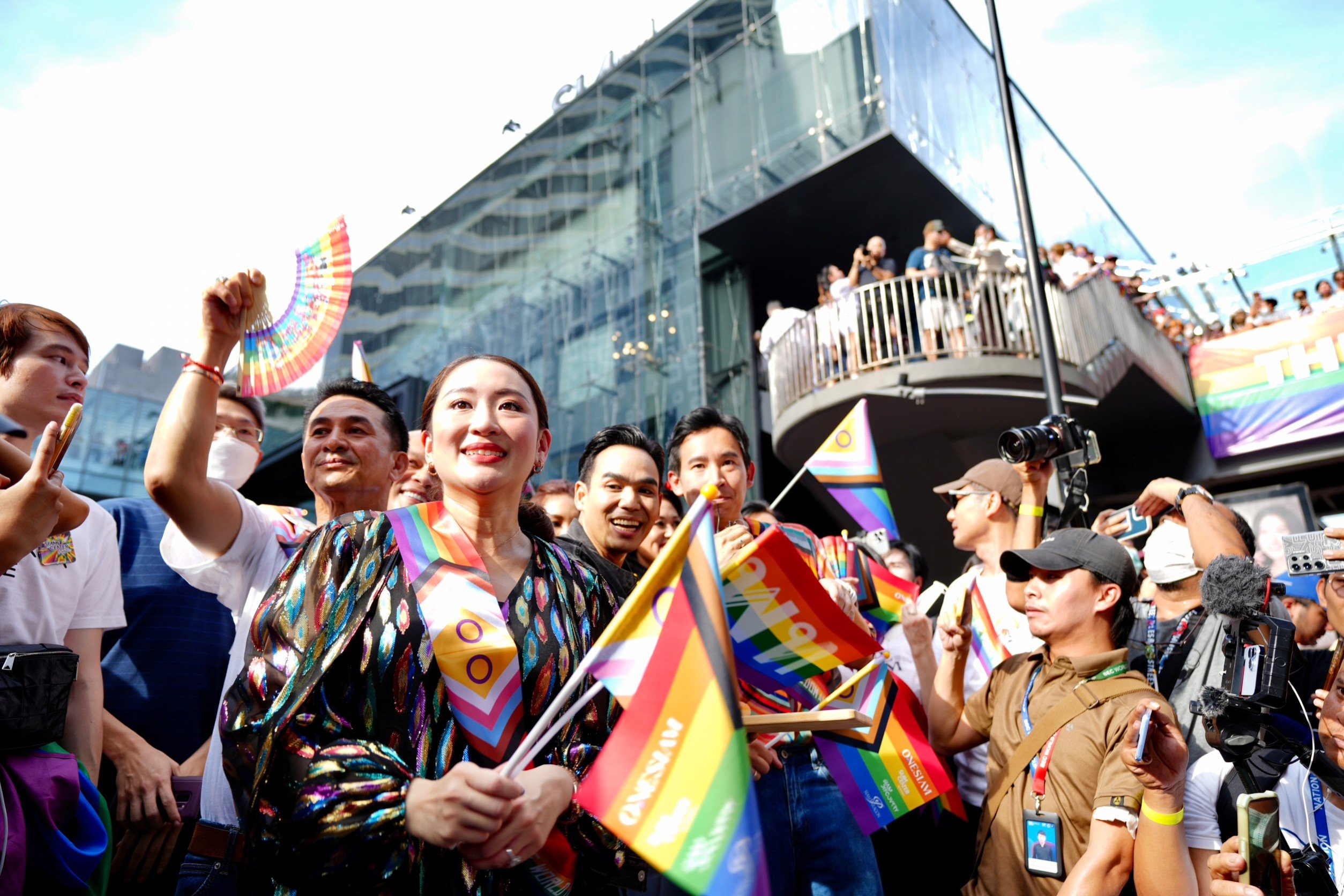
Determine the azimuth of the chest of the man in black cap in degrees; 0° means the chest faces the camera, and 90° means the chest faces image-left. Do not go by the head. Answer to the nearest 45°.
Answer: approximately 45°

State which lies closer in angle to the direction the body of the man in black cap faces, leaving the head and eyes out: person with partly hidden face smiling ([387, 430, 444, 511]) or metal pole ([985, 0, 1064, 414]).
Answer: the person with partly hidden face smiling

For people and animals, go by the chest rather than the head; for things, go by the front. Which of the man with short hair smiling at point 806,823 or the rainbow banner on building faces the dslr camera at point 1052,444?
the rainbow banner on building

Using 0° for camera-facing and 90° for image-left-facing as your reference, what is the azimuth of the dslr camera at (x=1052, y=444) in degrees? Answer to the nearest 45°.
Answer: approximately 45°

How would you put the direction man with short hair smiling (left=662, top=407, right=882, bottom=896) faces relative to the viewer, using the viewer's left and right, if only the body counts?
facing the viewer

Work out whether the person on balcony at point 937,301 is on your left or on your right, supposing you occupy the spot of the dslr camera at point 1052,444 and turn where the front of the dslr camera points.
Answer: on your right

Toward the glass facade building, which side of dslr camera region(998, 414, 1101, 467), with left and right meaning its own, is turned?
right

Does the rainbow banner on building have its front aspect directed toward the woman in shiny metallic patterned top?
yes

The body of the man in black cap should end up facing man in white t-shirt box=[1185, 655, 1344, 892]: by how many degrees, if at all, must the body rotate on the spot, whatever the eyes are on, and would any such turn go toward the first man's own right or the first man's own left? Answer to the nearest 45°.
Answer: approximately 135° to the first man's own left
